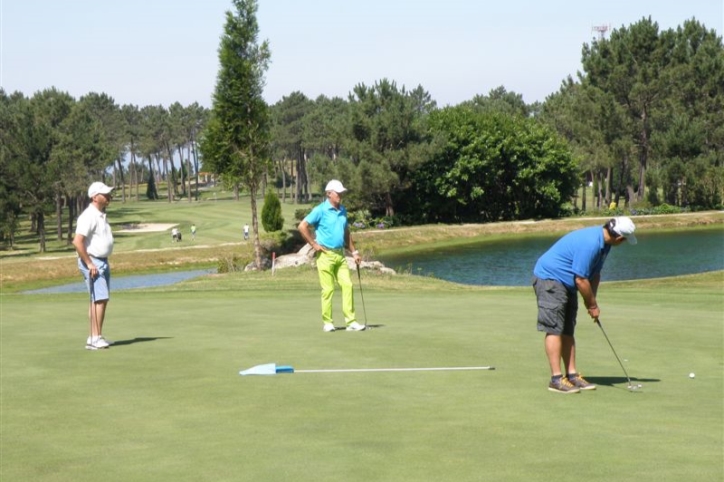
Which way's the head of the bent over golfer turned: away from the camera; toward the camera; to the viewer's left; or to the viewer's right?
to the viewer's right

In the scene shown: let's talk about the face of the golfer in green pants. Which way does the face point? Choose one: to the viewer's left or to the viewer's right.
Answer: to the viewer's right

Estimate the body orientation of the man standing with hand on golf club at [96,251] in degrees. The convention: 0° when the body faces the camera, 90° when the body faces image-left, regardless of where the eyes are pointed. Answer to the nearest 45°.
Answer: approximately 270°

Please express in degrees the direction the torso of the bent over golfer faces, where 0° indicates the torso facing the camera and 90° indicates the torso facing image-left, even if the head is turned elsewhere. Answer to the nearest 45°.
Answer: approximately 270°

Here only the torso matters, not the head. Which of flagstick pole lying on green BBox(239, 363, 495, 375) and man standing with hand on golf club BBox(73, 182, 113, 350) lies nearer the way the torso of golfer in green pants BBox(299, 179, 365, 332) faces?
the flagstick pole lying on green

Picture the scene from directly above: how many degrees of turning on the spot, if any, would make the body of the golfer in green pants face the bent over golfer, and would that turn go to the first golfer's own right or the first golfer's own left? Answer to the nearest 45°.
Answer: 0° — they already face them

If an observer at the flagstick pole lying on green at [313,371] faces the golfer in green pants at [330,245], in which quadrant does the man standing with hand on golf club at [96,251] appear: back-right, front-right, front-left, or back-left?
front-left
